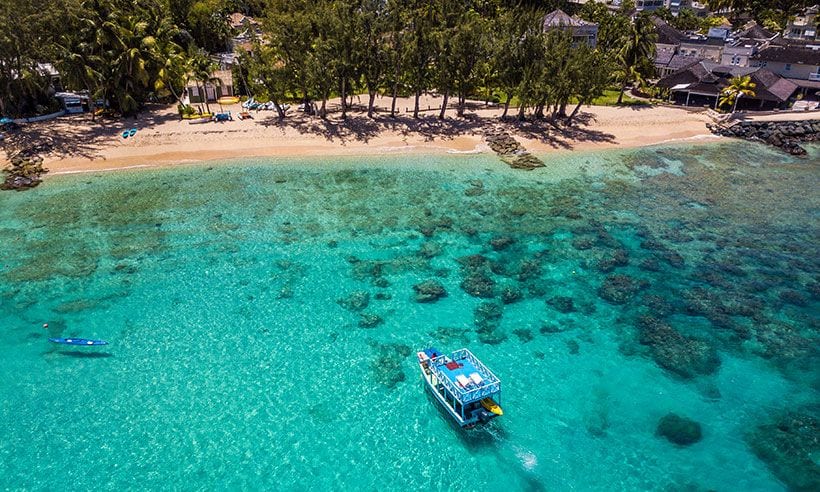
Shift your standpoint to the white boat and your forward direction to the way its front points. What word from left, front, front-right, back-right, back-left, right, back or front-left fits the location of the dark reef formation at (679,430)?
back-right

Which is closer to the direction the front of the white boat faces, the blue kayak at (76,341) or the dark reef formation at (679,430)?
the blue kayak

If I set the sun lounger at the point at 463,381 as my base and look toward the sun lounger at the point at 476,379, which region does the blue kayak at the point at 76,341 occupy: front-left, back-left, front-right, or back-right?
back-left

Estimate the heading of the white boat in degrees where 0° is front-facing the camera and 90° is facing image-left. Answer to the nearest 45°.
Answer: approximately 135°

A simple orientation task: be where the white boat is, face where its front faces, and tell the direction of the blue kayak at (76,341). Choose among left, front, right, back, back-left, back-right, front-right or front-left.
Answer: front-left
